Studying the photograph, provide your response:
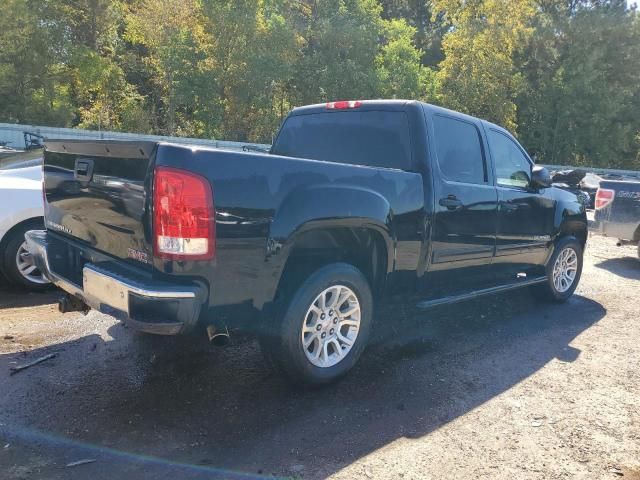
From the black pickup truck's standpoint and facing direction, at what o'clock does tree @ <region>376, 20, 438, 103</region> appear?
The tree is roughly at 11 o'clock from the black pickup truck.

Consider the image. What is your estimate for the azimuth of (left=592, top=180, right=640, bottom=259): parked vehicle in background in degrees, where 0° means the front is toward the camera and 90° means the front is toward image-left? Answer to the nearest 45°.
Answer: approximately 270°

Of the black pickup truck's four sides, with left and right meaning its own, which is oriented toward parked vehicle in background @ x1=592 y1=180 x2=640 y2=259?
front

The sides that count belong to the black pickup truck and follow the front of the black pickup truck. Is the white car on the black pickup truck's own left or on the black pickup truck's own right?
on the black pickup truck's own left

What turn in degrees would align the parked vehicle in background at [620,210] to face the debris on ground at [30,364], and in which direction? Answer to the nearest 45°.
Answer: approximately 135° to its right

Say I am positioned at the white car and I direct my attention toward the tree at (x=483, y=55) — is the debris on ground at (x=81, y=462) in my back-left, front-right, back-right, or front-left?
back-right

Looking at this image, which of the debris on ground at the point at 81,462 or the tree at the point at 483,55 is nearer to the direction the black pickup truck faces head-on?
the tree

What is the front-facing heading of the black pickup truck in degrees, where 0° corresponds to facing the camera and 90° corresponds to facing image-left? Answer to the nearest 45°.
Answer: approximately 225°
